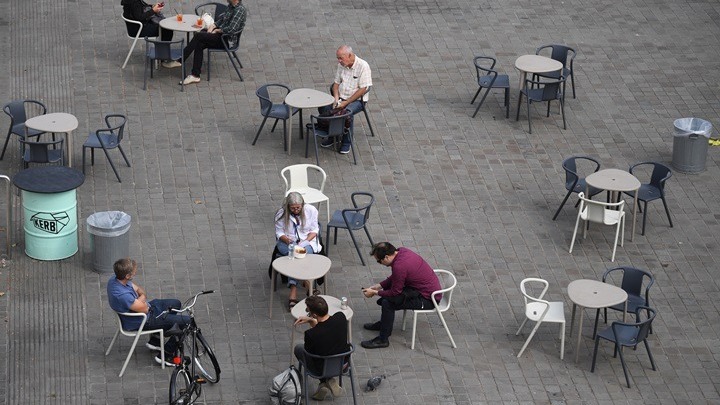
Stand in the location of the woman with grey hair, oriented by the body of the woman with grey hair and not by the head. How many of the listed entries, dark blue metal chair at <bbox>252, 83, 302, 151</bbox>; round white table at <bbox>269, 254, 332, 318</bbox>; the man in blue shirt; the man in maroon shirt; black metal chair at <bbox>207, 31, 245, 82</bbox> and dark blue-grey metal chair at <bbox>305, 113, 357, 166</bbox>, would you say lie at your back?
3

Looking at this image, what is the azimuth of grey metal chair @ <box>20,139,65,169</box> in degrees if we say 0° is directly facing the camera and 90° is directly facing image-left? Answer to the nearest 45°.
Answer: approximately 180°

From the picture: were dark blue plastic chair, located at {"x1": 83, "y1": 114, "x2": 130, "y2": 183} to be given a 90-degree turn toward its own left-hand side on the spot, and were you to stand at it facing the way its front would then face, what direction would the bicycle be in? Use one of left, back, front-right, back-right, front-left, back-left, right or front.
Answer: front-left

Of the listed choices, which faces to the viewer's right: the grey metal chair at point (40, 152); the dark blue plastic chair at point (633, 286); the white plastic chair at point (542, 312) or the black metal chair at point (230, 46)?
the white plastic chair

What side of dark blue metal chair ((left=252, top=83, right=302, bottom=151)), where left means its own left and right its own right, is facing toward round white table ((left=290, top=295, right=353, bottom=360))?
right

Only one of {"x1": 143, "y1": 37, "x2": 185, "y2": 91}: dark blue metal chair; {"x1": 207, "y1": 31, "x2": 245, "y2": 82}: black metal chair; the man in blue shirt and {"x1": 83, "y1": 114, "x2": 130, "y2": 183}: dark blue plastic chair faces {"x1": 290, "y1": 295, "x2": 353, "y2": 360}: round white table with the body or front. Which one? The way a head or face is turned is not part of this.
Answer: the man in blue shirt

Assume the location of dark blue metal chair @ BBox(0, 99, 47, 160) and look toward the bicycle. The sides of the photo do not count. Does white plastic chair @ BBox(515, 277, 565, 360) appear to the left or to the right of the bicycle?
left

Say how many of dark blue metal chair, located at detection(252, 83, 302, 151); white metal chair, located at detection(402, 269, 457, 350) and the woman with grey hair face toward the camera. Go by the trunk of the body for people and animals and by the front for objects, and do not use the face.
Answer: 1

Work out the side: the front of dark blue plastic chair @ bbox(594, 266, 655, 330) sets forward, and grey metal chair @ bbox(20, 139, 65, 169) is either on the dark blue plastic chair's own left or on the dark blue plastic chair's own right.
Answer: on the dark blue plastic chair's own right

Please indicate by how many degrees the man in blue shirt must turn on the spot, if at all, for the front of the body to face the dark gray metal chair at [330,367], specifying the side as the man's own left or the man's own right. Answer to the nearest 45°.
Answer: approximately 45° to the man's own right

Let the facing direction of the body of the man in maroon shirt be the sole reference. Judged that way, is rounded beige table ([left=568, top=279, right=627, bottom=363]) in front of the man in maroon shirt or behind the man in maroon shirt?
behind

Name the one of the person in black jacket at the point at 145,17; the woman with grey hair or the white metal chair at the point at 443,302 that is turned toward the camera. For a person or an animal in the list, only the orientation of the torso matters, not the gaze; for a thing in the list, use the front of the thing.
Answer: the woman with grey hair

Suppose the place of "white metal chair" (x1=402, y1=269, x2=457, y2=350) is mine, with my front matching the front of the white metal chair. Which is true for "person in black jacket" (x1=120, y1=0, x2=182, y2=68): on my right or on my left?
on my right

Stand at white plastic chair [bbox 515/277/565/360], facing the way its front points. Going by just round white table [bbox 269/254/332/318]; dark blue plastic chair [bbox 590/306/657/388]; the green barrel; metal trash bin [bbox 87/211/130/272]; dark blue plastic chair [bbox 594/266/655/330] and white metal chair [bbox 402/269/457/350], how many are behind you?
4

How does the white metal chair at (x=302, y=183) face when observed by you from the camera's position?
facing the viewer and to the right of the viewer

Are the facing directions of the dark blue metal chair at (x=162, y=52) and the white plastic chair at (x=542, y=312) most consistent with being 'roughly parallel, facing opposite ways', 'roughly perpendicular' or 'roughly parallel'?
roughly perpendicular

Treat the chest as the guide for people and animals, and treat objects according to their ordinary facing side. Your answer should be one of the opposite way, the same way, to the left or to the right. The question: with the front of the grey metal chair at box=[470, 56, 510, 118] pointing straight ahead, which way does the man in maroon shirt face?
the opposite way

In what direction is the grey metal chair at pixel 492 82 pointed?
to the viewer's right
